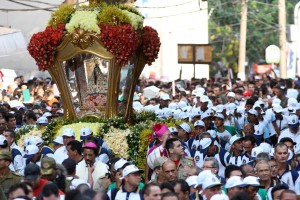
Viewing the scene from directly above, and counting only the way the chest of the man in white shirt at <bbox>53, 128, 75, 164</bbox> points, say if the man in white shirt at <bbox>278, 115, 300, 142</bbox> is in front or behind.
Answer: behind

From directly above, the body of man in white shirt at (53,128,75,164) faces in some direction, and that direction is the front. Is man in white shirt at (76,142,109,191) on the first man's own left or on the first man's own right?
on the first man's own left

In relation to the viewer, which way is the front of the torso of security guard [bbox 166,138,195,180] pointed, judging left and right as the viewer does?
facing the viewer and to the right of the viewer

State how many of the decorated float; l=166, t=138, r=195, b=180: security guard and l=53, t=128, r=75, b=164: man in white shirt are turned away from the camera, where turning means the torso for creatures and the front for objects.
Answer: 0

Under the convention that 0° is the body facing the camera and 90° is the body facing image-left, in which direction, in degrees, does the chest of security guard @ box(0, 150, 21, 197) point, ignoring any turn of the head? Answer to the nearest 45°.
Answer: approximately 45°

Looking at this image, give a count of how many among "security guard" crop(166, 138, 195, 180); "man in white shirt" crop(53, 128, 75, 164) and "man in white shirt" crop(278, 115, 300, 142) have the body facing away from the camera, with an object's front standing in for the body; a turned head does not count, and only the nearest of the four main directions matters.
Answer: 0

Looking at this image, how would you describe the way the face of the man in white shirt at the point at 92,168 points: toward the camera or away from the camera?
toward the camera

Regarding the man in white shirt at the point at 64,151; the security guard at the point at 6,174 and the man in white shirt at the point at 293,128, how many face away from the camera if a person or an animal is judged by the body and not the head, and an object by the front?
0

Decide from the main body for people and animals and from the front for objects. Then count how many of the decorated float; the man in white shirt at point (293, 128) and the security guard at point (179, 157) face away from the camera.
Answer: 0

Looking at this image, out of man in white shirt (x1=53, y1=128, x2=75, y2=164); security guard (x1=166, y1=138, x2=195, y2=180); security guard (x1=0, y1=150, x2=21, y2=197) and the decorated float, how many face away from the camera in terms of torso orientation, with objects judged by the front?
0

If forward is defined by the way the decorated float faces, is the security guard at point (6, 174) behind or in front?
in front

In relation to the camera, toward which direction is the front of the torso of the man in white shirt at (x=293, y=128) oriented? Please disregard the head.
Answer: toward the camera

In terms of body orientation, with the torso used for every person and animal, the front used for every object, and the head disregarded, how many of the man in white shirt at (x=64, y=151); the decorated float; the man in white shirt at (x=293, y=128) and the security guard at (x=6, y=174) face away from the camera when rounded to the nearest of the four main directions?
0

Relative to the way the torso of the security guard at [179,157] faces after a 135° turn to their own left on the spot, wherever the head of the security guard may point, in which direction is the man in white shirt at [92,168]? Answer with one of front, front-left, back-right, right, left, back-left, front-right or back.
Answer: left
